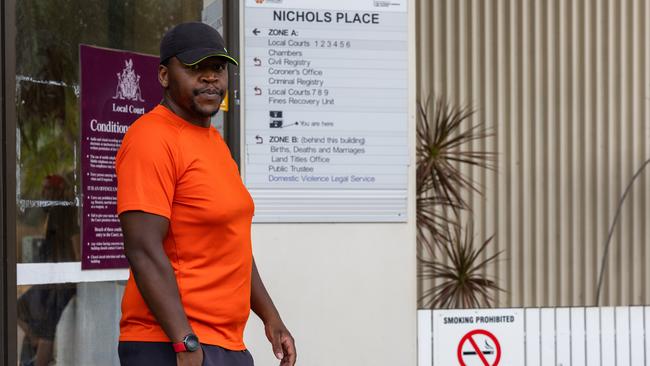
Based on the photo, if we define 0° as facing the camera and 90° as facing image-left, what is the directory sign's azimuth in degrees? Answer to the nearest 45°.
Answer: approximately 0°

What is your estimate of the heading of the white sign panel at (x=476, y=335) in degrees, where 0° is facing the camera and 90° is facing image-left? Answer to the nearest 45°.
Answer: approximately 0°

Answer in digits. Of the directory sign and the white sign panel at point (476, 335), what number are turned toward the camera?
2

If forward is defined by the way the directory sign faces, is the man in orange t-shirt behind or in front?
in front

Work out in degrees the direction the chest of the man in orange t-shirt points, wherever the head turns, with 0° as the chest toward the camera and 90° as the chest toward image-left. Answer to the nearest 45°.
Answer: approximately 315°
